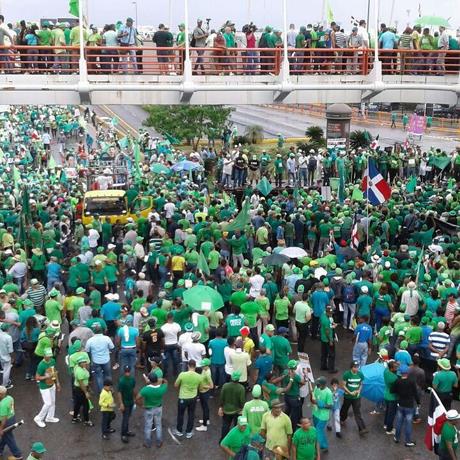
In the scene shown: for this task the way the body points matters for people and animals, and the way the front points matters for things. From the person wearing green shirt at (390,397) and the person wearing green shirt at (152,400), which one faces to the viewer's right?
the person wearing green shirt at (390,397)

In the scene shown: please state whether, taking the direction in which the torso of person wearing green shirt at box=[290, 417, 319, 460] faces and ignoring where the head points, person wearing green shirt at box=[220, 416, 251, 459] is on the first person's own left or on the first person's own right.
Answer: on the first person's own right

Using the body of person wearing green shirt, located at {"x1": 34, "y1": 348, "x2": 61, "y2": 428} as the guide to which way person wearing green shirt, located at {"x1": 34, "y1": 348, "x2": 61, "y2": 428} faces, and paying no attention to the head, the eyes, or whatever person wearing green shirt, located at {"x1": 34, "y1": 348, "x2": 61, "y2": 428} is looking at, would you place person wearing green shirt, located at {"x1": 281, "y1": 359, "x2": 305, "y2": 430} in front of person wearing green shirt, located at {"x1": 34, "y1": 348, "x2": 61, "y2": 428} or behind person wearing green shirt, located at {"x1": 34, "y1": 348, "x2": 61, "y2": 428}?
in front

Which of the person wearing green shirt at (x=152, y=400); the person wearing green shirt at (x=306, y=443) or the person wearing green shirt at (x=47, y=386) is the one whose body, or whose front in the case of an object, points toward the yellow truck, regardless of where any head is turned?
the person wearing green shirt at (x=152, y=400)

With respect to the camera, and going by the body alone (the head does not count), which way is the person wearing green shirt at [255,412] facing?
away from the camera

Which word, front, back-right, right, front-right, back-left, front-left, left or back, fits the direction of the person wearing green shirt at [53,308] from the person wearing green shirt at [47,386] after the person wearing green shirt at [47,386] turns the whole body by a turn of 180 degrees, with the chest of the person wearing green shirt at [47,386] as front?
front-right

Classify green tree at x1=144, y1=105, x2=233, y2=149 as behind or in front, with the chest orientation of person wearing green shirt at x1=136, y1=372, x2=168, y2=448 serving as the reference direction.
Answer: in front

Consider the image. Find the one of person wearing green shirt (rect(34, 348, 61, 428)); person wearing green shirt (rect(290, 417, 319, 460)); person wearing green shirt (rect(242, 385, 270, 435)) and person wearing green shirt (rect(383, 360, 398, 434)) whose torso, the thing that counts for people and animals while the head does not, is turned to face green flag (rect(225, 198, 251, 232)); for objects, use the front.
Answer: person wearing green shirt (rect(242, 385, 270, 435))
